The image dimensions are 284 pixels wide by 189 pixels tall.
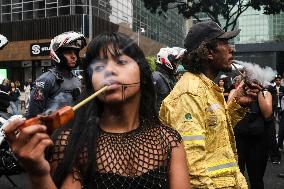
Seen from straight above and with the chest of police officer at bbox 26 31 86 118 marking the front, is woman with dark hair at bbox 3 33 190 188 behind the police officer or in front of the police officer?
in front

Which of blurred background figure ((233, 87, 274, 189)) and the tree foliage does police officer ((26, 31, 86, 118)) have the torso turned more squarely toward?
the blurred background figure

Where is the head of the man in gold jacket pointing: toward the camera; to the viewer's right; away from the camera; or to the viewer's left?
to the viewer's right

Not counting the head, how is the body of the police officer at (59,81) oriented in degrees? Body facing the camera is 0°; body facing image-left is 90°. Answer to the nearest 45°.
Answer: approximately 315°

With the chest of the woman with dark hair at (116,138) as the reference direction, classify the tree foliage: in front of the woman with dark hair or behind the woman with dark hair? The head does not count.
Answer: behind

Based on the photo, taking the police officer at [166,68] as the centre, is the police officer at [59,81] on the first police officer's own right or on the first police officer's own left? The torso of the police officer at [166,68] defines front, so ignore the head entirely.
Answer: on the first police officer's own right

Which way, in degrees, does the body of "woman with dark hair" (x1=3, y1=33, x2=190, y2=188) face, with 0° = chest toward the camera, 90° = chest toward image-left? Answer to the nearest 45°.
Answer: approximately 0°

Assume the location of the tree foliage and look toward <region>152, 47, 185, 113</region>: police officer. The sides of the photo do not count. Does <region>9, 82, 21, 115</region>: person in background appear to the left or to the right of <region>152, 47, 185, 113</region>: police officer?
right

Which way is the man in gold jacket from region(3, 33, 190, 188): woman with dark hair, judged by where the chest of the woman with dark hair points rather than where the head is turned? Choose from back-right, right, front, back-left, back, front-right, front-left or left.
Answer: back-left
